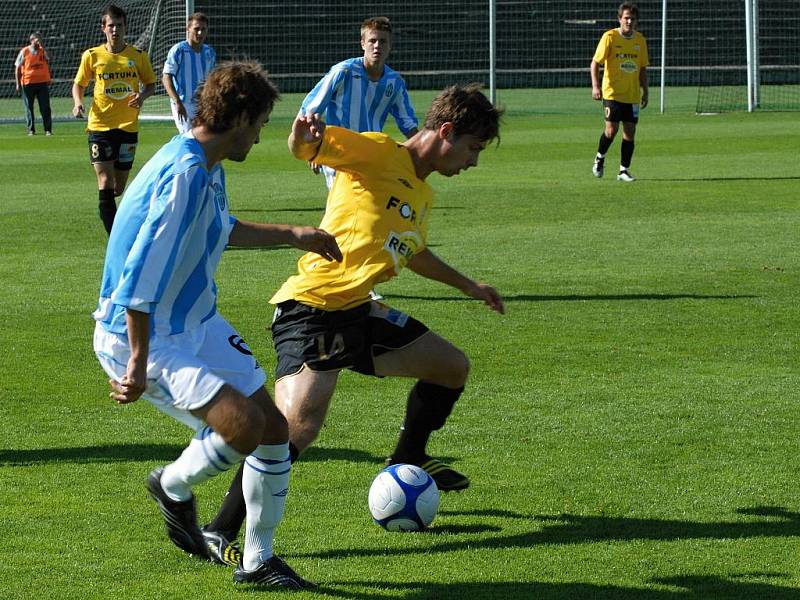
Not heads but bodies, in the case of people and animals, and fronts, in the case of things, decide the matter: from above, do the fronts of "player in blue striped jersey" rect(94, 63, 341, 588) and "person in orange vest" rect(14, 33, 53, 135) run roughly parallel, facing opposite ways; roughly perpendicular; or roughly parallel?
roughly perpendicular

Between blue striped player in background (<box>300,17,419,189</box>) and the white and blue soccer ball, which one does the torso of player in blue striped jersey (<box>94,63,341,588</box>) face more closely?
the white and blue soccer ball

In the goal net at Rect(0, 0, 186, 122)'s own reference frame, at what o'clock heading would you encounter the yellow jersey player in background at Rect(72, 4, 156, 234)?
The yellow jersey player in background is roughly at 12 o'clock from the goal net.

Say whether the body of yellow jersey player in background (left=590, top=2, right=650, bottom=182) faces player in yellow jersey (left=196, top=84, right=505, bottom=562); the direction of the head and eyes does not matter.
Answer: yes

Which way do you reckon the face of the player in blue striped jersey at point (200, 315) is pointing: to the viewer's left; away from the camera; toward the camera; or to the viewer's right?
to the viewer's right

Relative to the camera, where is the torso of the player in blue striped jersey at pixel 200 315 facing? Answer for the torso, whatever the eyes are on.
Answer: to the viewer's right

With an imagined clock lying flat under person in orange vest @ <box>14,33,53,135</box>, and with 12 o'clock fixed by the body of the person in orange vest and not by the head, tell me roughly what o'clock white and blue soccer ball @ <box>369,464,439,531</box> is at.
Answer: The white and blue soccer ball is roughly at 12 o'clock from the person in orange vest.

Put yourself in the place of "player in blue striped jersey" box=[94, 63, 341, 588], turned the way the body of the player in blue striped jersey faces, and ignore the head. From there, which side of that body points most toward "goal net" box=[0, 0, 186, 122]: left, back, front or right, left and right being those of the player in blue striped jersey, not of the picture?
left
